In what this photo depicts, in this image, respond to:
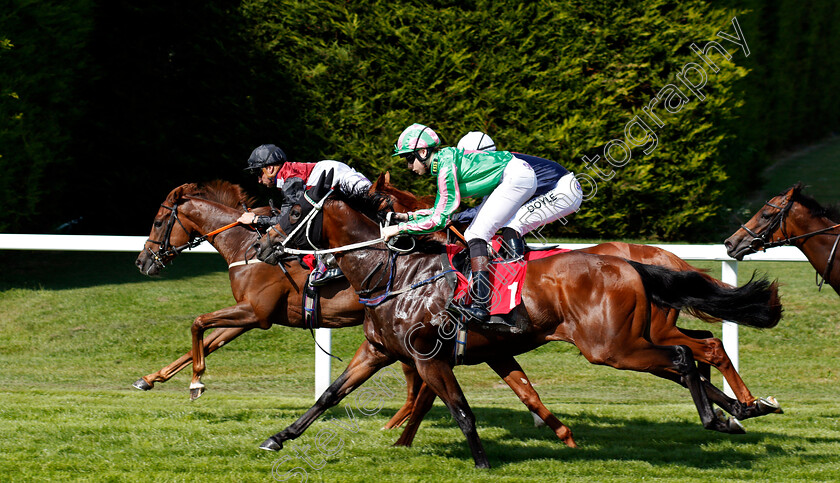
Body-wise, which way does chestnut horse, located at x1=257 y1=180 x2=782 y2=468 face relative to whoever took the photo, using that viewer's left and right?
facing to the left of the viewer

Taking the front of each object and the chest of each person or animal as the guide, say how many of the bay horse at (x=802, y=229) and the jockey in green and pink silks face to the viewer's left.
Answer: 2

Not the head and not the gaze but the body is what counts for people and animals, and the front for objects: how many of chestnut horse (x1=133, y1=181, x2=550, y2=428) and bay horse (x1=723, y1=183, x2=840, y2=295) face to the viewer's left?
2

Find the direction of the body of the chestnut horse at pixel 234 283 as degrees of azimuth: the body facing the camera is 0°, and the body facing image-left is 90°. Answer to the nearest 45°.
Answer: approximately 90°

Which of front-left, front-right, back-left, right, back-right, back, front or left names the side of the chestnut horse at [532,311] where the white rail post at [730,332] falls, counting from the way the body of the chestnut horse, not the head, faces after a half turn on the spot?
front-left

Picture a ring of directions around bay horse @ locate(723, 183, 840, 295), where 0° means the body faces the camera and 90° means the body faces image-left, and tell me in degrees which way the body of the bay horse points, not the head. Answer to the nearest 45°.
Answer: approximately 90°

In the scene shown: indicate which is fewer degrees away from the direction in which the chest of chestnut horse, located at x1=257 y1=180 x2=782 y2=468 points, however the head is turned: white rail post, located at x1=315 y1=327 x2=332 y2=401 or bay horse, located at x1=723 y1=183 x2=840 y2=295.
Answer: the white rail post

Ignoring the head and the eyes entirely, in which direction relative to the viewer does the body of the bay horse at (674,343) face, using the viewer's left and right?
facing to the left of the viewer

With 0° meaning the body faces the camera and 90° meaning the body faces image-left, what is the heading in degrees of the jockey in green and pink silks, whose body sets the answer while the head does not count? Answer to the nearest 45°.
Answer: approximately 90°

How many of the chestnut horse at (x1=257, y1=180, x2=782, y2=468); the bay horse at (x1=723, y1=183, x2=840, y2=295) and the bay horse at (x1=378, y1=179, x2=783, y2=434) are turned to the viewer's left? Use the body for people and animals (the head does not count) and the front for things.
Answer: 3
